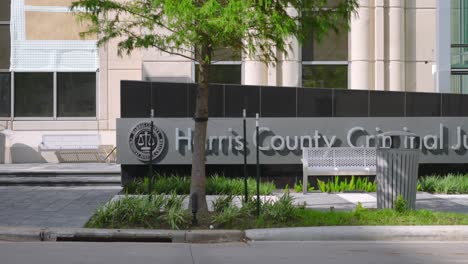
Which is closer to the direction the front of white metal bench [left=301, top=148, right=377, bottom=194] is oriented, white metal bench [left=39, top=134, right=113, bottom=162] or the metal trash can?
the metal trash can

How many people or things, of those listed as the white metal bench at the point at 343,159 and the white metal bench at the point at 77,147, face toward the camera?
2

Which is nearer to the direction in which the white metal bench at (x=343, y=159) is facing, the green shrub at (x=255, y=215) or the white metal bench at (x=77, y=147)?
the green shrub

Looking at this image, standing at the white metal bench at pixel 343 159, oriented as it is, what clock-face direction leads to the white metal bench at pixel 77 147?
the white metal bench at pixel 77 147 is roughly at 4 o'clock from the white metal bench at pixel 343 159.

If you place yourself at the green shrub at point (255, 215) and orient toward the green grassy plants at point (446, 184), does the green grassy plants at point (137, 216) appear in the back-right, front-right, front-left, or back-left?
back-left

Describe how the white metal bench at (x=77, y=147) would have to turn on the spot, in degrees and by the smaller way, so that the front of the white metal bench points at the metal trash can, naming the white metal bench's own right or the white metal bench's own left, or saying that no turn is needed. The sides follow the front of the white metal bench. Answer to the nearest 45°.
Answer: approximately 45° to the white metal bench's own left

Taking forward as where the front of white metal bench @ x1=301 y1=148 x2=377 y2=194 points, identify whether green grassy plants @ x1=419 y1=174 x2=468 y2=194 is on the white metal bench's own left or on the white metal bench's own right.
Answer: on the white metal bench's own left

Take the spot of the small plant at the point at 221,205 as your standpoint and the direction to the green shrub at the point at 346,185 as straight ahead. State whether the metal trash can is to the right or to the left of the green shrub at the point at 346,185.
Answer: right

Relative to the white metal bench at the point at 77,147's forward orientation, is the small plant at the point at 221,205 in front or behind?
in front

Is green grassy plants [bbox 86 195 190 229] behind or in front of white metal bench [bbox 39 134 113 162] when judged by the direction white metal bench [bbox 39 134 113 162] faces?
in front

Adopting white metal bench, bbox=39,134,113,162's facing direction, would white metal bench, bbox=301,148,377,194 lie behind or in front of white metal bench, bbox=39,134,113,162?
in front

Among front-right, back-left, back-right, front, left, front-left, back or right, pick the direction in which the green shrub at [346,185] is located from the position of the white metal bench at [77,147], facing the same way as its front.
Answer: front-left
